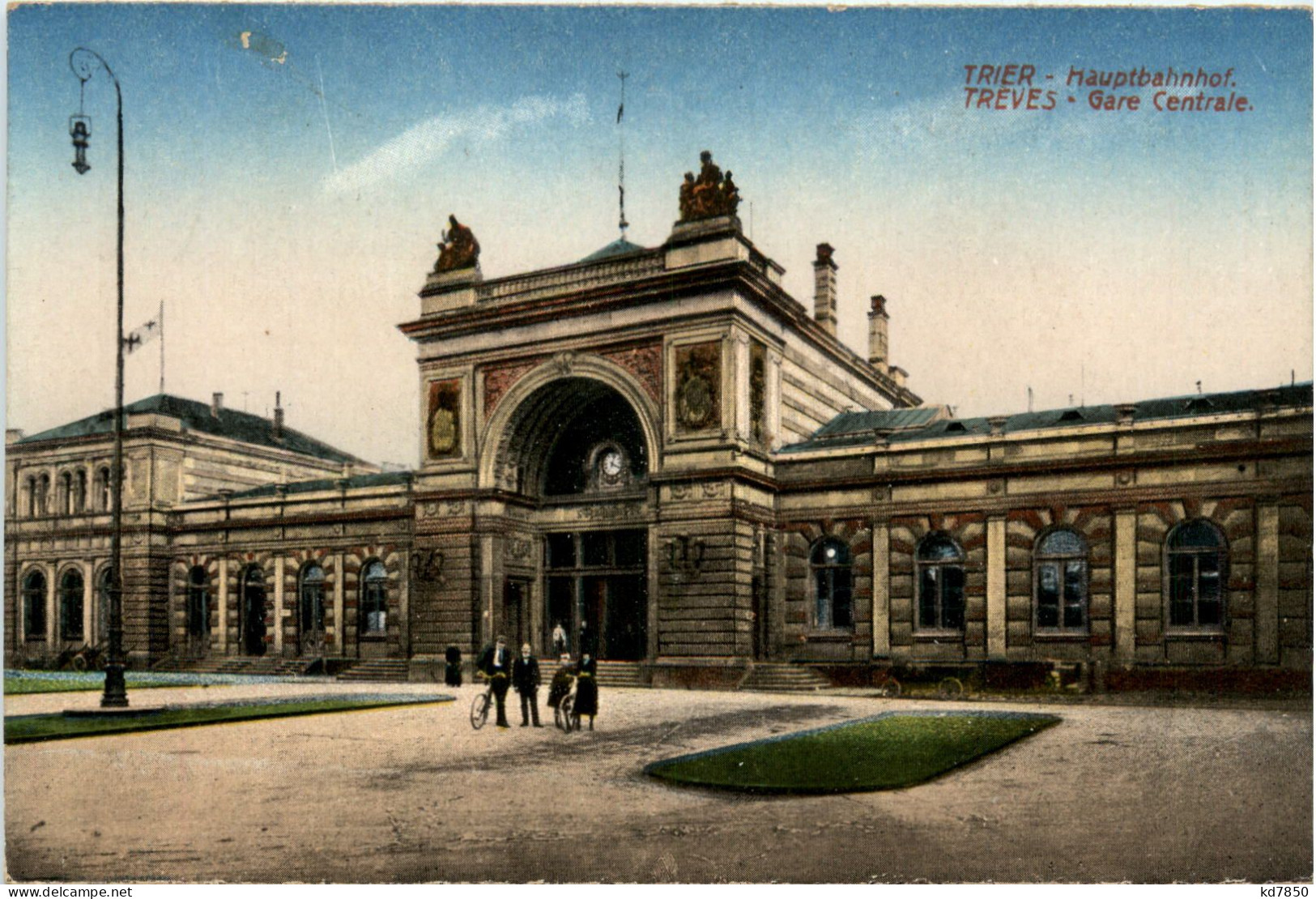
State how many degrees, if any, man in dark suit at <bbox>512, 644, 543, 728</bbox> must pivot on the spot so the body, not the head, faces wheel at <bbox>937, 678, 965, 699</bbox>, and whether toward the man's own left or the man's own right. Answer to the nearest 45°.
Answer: approximately 135° to the man's own left

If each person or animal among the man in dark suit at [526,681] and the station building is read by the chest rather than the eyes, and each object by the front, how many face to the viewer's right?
0

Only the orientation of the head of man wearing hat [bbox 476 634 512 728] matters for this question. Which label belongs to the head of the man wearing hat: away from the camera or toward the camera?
toward the camera

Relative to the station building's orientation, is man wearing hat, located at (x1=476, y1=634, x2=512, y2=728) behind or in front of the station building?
in front

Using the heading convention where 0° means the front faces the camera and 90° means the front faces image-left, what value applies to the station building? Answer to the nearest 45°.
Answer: approximately 45°

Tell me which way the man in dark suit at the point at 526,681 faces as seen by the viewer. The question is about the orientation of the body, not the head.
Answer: toward the camera
